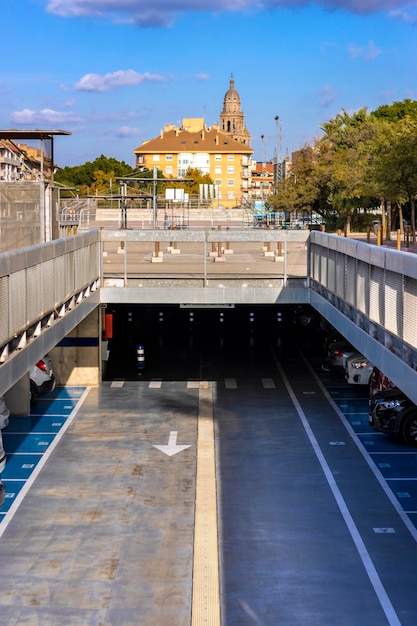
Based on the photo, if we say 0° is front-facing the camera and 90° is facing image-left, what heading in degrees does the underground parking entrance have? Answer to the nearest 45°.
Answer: approximately 0°

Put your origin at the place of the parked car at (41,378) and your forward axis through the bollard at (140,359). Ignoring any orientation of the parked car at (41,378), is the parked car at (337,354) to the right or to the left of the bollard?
right

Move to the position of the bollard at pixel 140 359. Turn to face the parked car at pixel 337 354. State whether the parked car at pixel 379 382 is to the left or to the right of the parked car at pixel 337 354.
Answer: right

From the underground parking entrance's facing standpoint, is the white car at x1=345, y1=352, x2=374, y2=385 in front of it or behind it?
in front

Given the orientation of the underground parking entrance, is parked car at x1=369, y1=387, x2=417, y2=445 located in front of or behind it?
in front
